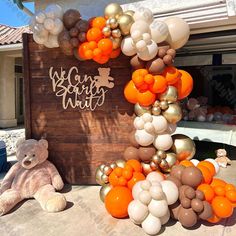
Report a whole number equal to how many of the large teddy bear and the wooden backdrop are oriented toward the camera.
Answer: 2

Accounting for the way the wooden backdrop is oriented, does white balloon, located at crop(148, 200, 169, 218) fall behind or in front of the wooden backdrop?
in front

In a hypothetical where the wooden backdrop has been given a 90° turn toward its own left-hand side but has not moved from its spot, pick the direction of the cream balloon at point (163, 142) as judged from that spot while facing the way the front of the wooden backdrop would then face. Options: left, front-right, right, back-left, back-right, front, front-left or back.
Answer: front-right

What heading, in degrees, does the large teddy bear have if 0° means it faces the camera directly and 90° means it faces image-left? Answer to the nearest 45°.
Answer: approximately 0°

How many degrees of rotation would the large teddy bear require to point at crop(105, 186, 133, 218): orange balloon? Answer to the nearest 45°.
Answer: approximately 45° to its left

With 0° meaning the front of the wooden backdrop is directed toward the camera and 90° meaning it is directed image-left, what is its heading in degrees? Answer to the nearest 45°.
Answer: approximately 0°

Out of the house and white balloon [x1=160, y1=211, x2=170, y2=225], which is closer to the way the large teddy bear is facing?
the white balloon

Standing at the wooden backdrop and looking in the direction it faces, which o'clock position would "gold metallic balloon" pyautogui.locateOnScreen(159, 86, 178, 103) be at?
The gold metallic balloon is roughly at 10 o'clock from the wooden backdrop.

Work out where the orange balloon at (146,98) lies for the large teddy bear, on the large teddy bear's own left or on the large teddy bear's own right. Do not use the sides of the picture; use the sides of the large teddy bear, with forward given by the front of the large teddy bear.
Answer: on the large teddy bear's own left

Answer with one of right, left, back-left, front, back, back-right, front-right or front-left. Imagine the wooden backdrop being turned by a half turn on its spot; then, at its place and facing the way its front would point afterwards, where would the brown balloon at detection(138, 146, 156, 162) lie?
back-right

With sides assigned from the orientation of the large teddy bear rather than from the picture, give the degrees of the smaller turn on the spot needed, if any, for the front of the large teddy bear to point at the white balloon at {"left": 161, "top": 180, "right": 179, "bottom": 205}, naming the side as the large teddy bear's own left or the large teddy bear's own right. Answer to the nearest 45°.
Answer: approximately 45° to the large teddy bear's own left
